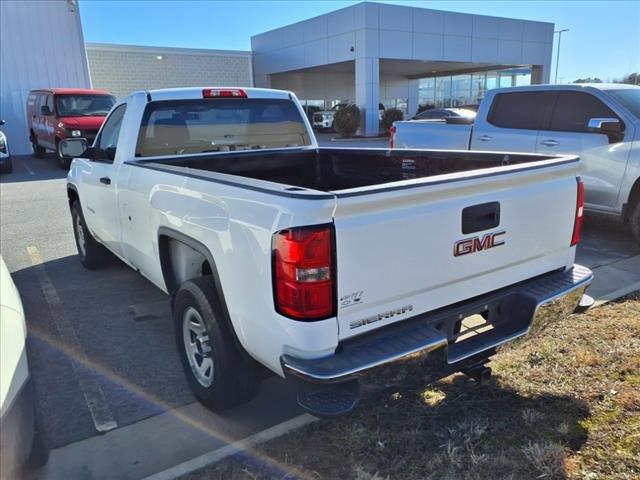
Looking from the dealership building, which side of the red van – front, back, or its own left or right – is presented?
left

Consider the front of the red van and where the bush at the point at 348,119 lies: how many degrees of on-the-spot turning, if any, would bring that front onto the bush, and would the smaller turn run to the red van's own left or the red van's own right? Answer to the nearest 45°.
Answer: approximately 90° to the red van's own left

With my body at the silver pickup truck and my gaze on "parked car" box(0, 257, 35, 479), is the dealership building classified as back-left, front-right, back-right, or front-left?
back-right

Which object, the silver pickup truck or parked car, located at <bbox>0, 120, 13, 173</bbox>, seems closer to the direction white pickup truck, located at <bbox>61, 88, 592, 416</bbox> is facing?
the parked car

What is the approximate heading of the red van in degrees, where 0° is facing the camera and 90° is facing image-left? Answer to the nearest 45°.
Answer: approximately 315°

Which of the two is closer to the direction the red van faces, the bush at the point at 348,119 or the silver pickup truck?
the silver pickup truck

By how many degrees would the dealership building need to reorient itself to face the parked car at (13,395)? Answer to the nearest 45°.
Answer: approximately 45° to its right

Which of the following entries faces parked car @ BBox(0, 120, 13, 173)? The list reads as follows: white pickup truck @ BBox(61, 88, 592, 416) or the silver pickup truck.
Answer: the white pickup truck

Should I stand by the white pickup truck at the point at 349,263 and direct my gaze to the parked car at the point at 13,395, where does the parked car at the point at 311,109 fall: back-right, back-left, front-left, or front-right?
back-right

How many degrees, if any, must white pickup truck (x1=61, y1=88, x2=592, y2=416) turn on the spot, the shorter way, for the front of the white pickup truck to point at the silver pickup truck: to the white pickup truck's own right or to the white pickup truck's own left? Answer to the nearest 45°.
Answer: approximately 90° to the white pickup truck's own right

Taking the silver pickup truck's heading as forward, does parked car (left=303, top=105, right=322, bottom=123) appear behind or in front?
behind

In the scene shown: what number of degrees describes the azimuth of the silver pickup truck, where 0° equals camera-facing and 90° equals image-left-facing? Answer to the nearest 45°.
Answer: approximately 315°

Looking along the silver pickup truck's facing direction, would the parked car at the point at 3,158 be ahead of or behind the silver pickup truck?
behind

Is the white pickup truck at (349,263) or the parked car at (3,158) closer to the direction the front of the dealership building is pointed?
the white pickup truck
